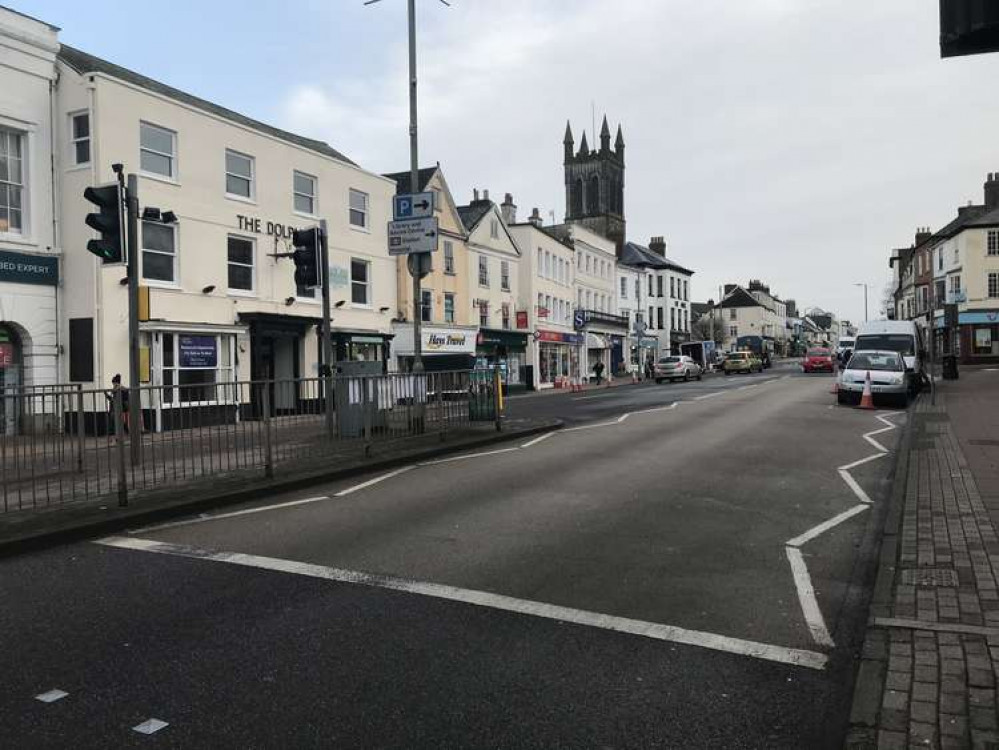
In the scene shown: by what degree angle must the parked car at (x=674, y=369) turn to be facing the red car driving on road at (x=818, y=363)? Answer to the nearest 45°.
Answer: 0° — it already faces it

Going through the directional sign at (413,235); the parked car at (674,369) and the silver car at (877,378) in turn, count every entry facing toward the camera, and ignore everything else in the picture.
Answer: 2

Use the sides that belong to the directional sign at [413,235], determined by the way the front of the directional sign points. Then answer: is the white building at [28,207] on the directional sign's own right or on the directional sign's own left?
on the directional sign's own right

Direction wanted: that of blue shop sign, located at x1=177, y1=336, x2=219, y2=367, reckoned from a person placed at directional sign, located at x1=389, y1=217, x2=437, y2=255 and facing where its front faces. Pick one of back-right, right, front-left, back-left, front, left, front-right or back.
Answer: back-right

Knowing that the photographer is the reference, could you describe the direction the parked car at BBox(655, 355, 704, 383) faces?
facing away from the viewer and to the right of the viewer

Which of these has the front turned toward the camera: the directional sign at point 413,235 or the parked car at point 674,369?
the directional sign

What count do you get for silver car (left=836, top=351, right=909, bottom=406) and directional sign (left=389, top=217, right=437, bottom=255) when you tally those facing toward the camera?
2

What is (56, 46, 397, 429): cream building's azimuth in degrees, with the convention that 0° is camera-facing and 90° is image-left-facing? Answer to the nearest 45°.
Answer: approximately 315°

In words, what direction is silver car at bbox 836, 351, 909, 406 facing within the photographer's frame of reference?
facing the viewer

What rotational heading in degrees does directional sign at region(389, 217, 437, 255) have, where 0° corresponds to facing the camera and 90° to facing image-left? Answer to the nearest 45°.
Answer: approximately 0°

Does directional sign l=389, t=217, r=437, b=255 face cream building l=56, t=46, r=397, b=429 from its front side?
no

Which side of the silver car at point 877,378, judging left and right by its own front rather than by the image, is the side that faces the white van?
back

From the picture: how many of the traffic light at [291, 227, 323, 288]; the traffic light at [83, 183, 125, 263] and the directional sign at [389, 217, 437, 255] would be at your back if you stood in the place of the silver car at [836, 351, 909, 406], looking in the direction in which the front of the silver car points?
0

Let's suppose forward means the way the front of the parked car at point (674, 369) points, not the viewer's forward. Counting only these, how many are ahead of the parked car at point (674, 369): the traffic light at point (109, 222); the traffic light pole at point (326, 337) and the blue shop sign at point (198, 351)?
0

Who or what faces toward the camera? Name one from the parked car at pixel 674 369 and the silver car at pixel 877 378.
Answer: the silver car

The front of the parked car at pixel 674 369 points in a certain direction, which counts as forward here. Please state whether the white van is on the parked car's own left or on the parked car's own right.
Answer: on the parked car's own right

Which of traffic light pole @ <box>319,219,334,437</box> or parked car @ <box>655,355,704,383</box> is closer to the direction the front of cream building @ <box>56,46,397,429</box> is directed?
the traffic light pole

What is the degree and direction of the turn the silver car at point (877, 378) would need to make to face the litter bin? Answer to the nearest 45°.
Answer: approximately 180°
